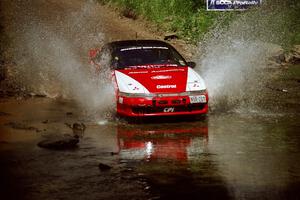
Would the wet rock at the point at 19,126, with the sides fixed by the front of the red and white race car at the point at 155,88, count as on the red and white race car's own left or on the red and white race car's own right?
on the red and white race car's own right

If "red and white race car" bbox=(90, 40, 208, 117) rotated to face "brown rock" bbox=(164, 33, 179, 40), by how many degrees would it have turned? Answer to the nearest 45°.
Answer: approximately 180°

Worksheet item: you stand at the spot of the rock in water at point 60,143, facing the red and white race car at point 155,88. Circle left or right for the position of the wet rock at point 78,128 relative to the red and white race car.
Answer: left

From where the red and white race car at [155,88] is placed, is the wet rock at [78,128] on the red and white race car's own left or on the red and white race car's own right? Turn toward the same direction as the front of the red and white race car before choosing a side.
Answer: on the red and white race car's own right

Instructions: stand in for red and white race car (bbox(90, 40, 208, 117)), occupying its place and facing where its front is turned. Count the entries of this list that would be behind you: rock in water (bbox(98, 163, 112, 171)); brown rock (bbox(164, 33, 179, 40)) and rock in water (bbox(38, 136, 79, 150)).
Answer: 1

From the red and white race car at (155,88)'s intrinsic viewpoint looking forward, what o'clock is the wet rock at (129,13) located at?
The wet rock is roughly at 6 o'clock from the red and white race car.

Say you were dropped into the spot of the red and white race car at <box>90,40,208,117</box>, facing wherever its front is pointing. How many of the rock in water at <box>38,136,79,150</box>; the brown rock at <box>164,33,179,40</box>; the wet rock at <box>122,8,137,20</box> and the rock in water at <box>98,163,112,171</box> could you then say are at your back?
2

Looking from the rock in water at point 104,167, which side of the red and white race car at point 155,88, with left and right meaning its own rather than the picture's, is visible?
front

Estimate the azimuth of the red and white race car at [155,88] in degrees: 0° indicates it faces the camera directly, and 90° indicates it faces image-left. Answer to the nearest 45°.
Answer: approximately 0°

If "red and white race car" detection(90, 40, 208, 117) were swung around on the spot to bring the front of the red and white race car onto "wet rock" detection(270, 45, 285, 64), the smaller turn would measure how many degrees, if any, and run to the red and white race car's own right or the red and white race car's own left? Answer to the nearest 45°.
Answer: approximately 135° to the red and white race car's own left
